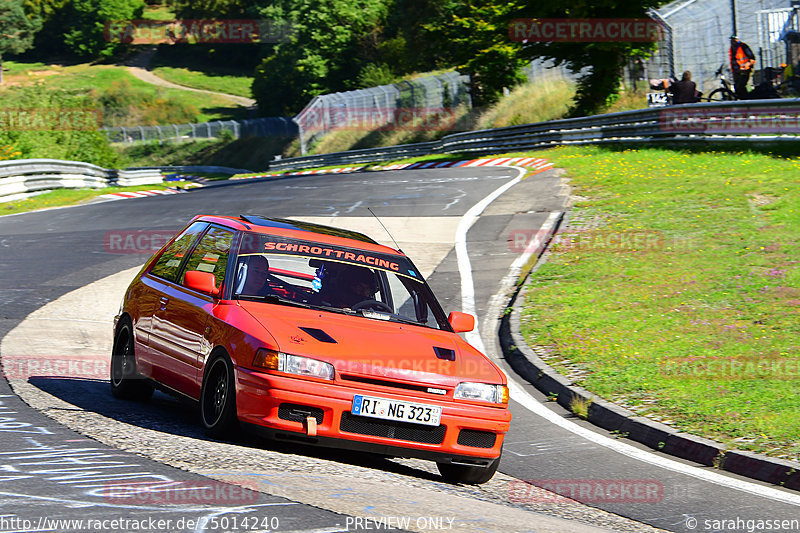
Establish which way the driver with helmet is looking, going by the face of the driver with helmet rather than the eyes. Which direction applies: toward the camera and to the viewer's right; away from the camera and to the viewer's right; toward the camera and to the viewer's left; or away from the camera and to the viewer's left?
toward the camera and to the viewer's right

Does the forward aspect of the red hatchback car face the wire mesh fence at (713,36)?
no

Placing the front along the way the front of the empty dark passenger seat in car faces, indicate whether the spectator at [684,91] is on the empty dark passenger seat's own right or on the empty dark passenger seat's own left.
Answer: on the empty dark passenger seat's own left

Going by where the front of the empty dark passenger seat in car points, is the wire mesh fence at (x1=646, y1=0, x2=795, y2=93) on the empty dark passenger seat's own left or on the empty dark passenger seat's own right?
on the empty dark passenger seat's own left

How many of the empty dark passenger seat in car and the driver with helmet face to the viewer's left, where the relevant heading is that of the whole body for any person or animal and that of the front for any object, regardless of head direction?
0

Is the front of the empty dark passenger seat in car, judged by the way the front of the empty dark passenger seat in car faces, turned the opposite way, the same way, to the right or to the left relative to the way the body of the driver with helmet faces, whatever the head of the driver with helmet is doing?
the same way

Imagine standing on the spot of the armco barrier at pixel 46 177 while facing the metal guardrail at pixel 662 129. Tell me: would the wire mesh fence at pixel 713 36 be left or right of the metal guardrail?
left

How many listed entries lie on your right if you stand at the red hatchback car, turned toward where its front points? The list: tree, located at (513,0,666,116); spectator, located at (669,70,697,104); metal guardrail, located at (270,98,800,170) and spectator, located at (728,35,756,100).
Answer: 0

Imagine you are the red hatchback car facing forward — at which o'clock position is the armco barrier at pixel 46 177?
The armco barrier is roughly at 7 o'clock from the red hatchback car.

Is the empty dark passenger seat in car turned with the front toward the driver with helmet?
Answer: no

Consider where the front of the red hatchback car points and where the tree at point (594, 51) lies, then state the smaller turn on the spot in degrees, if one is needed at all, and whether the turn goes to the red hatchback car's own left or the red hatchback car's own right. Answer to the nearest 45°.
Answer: approximately 135° to the red hatchback car's own left

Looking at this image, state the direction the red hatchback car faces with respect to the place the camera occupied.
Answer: facing the viewer and to the right of the viewer
